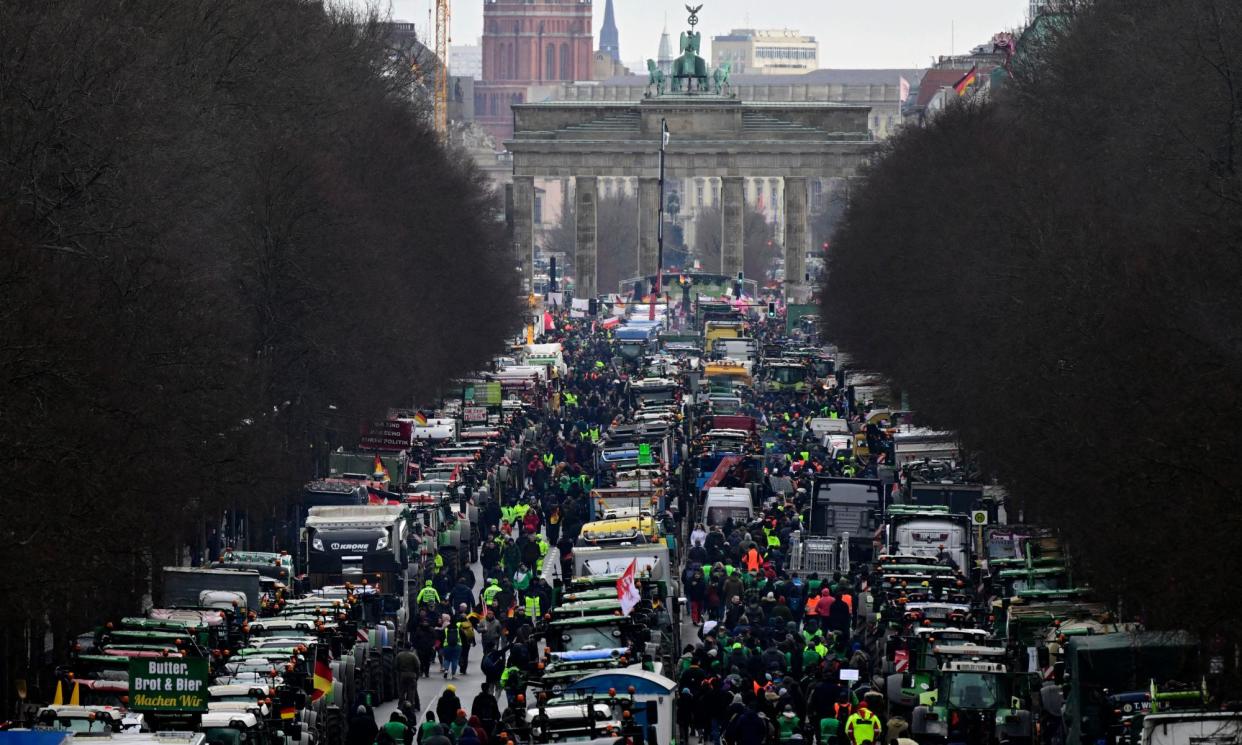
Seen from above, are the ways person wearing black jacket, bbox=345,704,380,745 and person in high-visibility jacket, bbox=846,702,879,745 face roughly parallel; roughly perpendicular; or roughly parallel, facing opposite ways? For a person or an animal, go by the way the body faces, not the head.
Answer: roughly parallel

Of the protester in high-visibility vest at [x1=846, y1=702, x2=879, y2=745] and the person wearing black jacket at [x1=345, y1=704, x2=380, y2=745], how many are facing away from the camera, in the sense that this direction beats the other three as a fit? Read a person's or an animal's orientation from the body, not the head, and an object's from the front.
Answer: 2

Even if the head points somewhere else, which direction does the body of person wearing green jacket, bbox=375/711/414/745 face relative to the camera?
away from the camera

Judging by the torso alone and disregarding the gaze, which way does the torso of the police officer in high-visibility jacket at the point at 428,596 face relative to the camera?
away from the camera

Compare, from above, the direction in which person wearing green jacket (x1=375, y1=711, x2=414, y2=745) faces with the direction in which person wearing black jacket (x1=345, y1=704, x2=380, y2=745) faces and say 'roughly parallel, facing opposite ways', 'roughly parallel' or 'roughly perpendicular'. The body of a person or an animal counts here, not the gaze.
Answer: roughly parallel

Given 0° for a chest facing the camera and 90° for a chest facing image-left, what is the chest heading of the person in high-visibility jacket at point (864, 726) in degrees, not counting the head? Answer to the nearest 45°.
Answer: approximately 180°

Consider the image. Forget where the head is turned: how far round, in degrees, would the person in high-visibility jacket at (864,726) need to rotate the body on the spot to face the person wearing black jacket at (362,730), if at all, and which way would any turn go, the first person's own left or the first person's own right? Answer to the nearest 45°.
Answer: approximately 90° to the first person's own left

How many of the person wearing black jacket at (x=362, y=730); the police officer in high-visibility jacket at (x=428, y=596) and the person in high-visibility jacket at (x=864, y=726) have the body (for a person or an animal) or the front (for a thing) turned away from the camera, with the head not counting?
3
